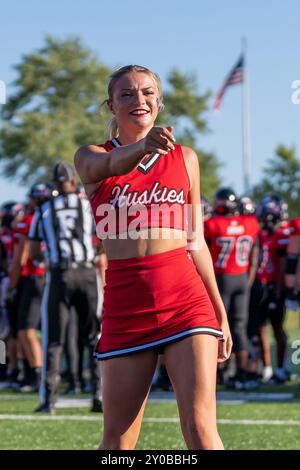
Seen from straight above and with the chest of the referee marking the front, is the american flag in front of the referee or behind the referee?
in front

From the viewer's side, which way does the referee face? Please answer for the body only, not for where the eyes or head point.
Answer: away from the camera
